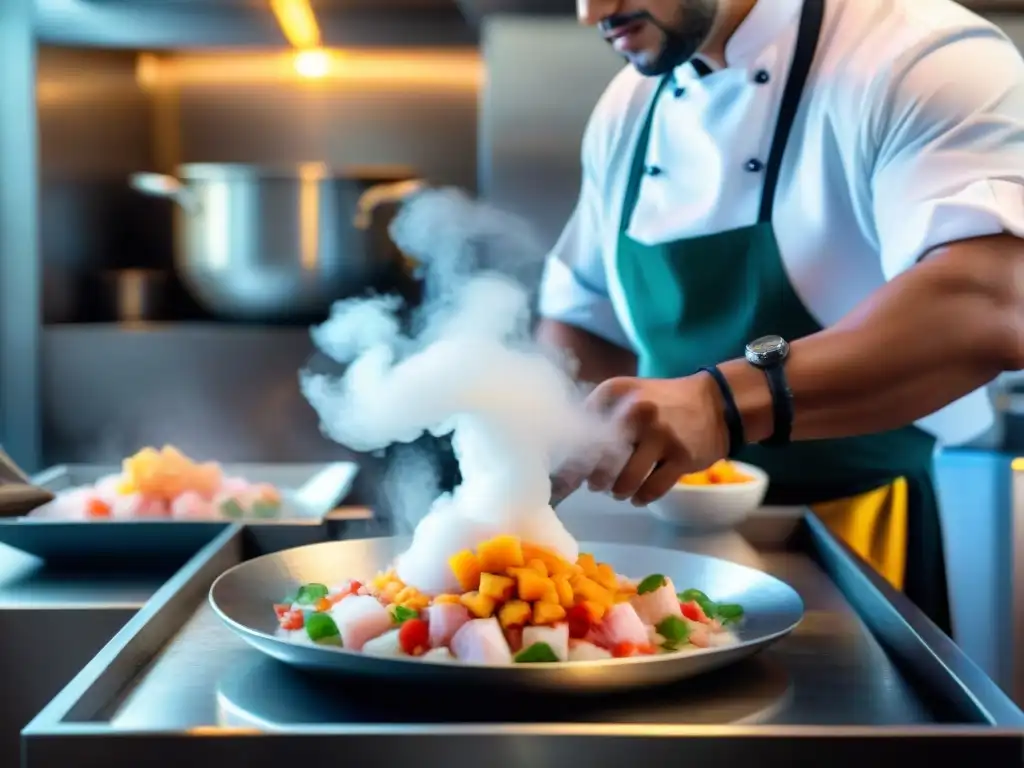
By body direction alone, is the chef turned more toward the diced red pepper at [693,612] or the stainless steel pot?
the diced red pepper

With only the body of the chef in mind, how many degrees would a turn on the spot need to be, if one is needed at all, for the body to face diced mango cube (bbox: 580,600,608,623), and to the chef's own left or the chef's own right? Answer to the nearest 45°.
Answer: approximately 45° to the chef's own left

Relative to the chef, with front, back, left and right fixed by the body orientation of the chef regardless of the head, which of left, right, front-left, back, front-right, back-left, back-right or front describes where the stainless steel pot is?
right

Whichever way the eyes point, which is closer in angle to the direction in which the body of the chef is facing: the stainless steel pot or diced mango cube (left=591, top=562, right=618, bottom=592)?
the diced mango cube

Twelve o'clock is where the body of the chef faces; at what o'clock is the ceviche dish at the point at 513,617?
The ceviche dish is roughly at 11 o'clock from the chef.

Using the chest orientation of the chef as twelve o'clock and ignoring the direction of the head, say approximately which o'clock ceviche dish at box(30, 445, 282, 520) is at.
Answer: The ceviche dish is roughly at 1 o'clock from the chef.

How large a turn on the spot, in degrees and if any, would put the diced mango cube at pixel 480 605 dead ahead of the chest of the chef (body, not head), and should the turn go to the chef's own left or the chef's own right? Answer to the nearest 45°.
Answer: approximately 45° to the chef's own left

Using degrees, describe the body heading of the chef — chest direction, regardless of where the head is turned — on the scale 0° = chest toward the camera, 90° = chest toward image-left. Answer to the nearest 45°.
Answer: approximately 45°

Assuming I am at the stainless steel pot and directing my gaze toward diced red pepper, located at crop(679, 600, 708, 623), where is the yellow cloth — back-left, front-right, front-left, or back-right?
front-left

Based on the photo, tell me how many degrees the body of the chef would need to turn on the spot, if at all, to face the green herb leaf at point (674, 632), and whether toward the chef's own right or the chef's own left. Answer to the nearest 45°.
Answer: approximately 45° to the chef's own left

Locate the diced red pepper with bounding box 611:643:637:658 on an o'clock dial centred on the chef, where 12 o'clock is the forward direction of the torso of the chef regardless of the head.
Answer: The diced red pepper is roughly at 11 o'clock from the chef.

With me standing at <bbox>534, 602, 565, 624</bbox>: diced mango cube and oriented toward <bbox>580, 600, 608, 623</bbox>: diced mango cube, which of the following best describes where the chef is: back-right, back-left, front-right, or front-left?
front-left

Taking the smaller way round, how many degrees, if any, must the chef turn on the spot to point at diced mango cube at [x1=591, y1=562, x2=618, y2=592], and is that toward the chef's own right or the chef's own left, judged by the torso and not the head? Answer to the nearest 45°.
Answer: approximately 45° to the chef's own left

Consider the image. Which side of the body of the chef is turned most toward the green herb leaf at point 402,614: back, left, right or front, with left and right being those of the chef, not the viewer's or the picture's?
front
